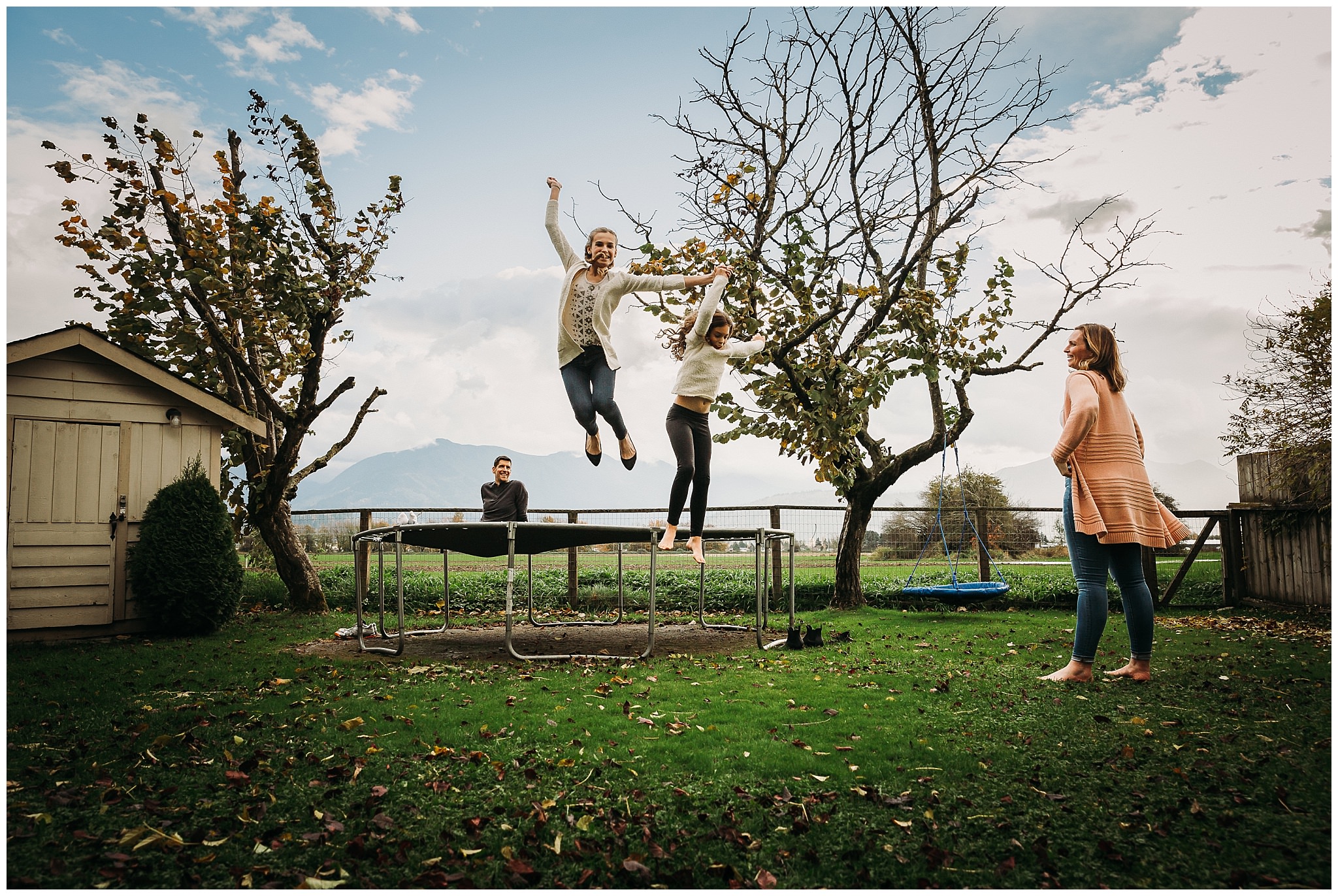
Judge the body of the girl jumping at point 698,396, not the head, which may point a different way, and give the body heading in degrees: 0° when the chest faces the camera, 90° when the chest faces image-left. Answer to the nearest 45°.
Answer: approximately 315°

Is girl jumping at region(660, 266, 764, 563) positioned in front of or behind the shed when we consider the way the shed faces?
in front

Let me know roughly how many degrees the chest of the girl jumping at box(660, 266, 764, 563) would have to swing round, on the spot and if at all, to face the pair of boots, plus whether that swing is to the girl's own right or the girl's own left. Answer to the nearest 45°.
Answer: approximately 45° to the girl's own left

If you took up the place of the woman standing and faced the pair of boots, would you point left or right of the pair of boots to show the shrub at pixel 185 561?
left

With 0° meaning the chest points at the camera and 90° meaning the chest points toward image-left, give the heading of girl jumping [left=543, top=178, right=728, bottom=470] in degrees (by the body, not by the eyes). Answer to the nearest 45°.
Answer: approximately 0°

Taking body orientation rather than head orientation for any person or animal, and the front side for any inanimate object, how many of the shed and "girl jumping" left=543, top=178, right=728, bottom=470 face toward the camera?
2

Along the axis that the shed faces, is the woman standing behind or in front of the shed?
in front
